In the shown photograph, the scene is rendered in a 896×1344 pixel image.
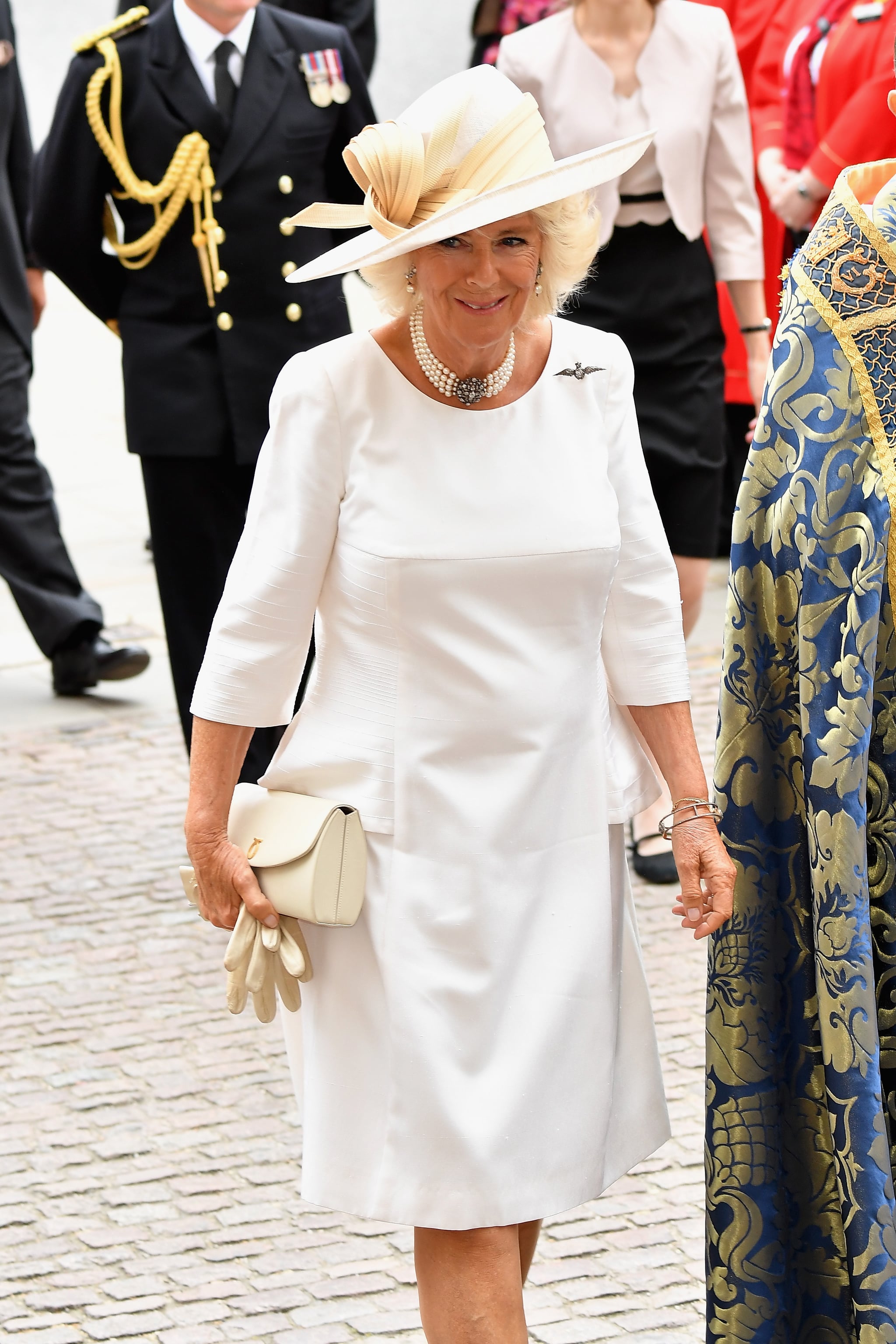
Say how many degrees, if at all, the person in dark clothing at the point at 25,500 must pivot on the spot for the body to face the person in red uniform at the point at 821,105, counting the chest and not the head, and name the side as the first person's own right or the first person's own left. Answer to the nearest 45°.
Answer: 0° — they already face them

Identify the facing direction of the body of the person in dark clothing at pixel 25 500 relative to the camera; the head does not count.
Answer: to the viewer's right

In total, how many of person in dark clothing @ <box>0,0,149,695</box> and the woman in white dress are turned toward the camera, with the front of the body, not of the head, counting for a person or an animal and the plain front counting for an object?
1

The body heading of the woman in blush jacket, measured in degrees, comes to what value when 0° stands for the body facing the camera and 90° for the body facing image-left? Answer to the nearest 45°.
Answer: approximately 0°

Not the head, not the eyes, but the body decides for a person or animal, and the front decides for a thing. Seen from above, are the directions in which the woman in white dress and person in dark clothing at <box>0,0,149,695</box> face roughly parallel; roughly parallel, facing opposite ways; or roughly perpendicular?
roughly perpendicular

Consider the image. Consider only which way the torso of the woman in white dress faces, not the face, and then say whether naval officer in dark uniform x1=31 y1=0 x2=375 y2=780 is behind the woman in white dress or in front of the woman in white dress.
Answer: behind

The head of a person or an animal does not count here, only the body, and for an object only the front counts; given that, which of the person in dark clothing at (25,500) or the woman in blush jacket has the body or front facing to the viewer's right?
the person in dark clothing

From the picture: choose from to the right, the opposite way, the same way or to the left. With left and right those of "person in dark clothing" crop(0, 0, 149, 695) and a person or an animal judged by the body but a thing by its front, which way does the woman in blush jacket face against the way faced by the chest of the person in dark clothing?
to the right

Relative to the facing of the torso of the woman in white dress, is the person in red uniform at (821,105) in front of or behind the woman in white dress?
behind
